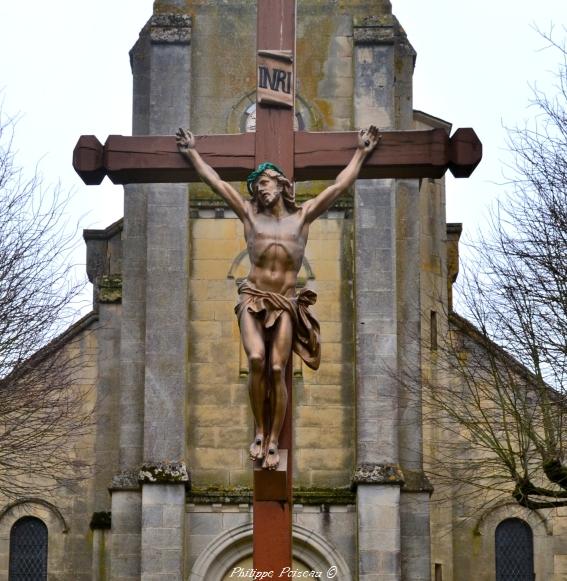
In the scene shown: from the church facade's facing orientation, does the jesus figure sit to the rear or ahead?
ahead

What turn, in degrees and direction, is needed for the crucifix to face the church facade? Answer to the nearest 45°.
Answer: approximately 180°

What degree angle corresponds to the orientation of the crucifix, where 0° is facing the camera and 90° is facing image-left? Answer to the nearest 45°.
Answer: approximately 0°

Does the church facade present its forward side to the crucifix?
yes

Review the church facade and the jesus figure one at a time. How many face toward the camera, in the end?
2

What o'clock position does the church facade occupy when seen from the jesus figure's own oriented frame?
The church facade is roughly at 6 o'clock from the jesus figure.
